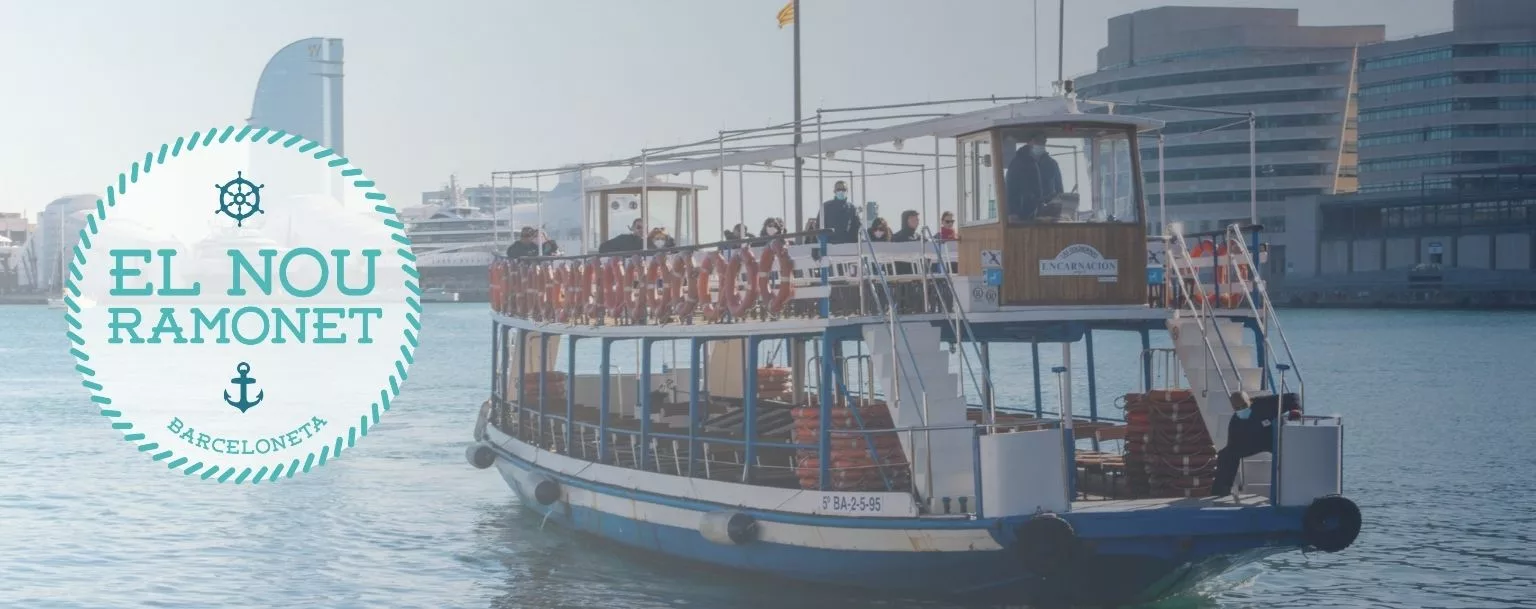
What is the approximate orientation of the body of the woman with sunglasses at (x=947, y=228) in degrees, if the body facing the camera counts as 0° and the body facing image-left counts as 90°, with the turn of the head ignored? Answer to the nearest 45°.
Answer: approximately 315°

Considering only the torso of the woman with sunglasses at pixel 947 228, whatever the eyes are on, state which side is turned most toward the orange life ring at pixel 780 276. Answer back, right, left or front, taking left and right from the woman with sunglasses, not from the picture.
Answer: right
